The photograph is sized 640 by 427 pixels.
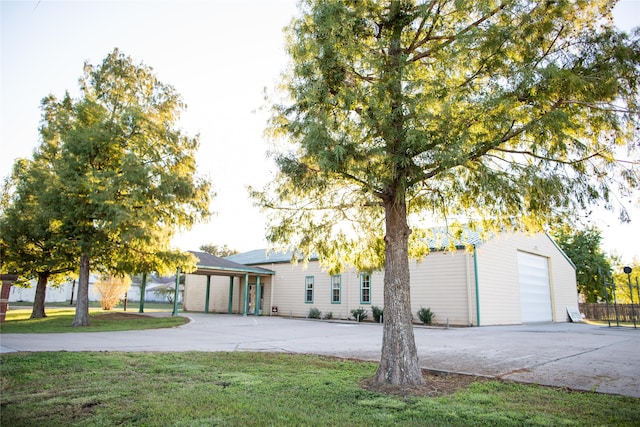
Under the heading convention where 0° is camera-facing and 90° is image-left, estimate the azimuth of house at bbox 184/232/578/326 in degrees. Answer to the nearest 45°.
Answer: approximately 45°

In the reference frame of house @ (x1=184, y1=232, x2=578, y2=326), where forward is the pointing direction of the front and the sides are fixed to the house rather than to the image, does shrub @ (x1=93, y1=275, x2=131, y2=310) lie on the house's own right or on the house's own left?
on the house's own right
